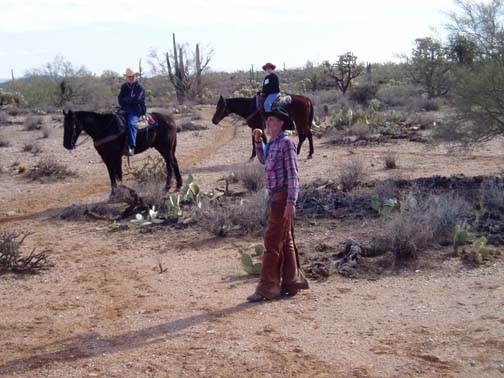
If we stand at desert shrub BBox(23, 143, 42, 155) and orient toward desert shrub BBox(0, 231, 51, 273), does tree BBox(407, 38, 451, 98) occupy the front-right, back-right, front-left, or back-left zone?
back-left

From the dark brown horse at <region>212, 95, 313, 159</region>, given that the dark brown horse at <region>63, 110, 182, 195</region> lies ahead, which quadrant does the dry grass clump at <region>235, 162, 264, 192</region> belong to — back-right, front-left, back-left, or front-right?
front-left

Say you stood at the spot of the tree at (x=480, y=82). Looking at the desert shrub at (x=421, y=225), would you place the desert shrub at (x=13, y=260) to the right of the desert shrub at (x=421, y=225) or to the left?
right

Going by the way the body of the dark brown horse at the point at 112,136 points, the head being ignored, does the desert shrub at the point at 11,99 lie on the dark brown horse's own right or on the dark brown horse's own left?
on the dark brown horse's own right

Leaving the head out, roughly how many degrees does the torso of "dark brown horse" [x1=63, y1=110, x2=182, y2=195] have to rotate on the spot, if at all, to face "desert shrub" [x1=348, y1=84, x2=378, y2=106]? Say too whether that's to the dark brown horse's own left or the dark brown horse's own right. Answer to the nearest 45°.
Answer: approximately 135° to the dark brown horse's own right

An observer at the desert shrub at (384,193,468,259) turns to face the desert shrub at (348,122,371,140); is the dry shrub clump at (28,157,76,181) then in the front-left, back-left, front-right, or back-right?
front-left

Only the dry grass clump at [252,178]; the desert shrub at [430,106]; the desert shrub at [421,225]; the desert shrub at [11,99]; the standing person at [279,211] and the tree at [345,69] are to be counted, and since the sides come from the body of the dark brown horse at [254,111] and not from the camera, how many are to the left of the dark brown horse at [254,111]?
3

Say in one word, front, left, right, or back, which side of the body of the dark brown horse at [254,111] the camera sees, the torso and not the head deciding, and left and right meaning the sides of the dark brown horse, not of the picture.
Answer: left

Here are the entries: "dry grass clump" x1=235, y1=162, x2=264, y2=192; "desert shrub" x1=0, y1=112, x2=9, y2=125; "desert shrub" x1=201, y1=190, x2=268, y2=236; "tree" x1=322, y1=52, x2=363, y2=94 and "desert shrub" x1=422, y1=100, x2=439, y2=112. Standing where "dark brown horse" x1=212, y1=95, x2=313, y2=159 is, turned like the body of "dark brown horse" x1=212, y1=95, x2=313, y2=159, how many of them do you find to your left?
2

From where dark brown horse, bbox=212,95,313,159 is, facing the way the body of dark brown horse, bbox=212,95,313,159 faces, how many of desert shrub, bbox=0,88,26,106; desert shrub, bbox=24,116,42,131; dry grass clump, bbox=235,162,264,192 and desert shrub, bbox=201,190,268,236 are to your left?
2

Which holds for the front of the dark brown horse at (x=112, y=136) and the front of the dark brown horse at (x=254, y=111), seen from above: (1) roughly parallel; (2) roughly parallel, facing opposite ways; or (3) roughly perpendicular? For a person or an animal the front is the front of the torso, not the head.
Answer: roughly parallel

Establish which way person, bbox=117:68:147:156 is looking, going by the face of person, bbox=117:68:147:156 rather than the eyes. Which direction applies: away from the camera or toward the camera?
toward the camera

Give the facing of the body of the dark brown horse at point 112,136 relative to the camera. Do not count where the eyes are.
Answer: to the viewer's left

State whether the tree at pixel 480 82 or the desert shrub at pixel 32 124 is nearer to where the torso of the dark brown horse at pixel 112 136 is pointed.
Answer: the desert shrub

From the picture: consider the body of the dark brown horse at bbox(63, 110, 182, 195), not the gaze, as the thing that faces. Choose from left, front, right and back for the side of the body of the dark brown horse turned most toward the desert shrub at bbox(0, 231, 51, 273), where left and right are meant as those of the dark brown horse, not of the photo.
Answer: left

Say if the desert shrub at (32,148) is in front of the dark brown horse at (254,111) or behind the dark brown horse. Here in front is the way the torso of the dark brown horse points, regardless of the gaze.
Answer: in front

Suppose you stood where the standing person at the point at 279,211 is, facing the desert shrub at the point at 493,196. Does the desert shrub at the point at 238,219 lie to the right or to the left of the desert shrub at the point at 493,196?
left

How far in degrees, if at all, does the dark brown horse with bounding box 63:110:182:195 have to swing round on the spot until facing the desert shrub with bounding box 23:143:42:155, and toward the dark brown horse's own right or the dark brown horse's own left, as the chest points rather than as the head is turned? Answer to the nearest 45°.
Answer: approximately 90° to the dark brown horse's own right

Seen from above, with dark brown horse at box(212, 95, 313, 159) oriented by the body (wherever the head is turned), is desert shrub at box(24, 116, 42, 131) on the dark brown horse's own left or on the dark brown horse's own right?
on the dark brown horse's own right

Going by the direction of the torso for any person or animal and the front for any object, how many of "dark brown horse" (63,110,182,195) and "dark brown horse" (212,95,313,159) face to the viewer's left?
2
